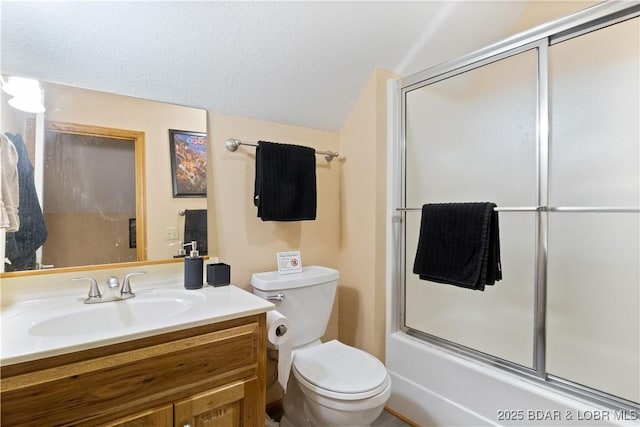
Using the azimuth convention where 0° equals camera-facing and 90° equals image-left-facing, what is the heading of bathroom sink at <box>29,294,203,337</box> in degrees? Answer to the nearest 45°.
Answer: approximately 315°

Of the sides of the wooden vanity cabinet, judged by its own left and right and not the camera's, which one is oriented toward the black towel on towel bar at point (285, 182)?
left

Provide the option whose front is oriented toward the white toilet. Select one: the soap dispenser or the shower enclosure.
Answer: the shower enclosure
